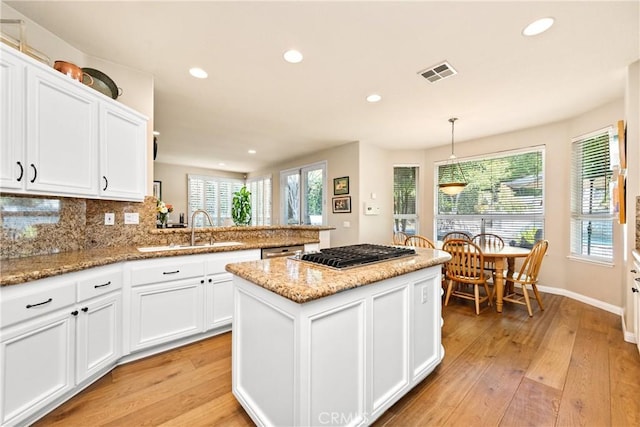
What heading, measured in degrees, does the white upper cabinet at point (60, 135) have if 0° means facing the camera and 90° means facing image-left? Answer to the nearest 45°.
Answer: approximately 315°

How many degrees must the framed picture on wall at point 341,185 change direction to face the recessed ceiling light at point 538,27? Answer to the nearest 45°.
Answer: approximately 90° to its left

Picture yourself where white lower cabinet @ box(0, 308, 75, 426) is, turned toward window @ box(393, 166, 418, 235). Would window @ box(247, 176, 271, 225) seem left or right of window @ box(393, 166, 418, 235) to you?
left

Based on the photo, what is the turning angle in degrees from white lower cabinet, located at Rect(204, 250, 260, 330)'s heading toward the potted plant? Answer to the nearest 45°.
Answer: approximately 135° to its left

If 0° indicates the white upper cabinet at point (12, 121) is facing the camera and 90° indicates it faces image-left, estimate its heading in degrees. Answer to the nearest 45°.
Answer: approximately 315°

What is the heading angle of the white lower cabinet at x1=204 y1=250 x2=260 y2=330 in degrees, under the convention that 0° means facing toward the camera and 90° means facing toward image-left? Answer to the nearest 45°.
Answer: approximately 315°

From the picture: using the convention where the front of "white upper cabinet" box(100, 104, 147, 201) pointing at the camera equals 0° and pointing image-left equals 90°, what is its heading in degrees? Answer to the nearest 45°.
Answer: approximately 315°
